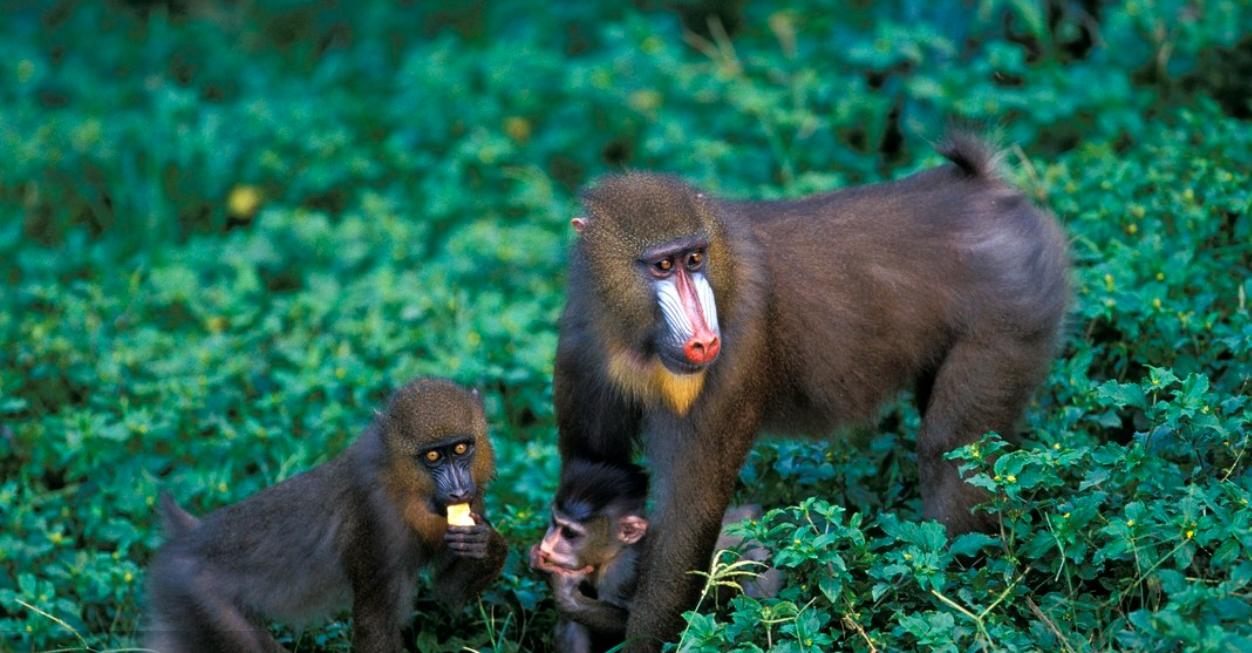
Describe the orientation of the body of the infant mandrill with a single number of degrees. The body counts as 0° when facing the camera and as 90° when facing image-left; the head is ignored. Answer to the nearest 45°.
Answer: approximately 90°

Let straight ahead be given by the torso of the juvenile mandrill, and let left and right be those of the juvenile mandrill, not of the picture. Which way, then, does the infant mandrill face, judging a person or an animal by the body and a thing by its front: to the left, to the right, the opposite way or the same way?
the opposite way

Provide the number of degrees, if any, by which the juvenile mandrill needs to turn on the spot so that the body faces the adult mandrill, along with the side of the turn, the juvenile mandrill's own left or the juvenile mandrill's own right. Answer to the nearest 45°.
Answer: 0° — it already faces it

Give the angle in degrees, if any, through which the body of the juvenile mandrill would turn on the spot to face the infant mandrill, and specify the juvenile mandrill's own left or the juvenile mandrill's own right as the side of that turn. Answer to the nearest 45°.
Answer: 0° — it already faces it

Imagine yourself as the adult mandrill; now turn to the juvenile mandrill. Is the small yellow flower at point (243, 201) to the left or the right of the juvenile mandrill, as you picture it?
right

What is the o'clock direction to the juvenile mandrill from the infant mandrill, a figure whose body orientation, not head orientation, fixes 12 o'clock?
The juvenile mandrill is roughly at 12 o'clock from the infant mandrill.

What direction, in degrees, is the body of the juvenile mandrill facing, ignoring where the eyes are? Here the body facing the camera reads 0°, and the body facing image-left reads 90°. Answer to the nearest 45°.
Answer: approximately 270°

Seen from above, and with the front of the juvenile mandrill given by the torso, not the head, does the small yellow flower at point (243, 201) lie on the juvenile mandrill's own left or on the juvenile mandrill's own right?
on the juvenile mandrill's own left

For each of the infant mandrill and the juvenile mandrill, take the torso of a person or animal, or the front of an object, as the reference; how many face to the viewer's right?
1
